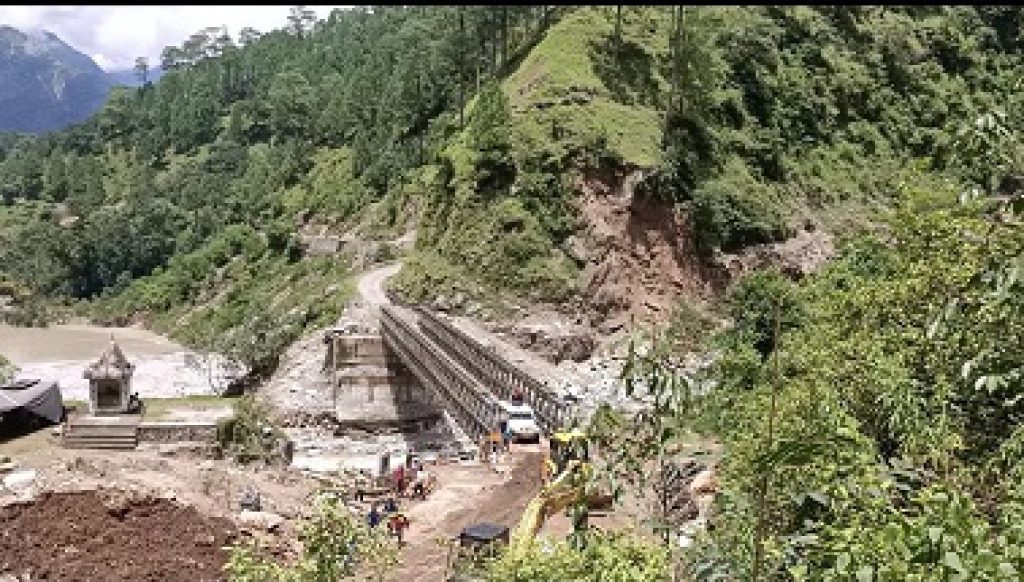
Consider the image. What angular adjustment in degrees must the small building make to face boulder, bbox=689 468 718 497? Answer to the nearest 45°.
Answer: approximately 45° to its left

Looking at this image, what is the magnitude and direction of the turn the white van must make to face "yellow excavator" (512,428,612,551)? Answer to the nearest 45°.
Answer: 0° — it already faces it

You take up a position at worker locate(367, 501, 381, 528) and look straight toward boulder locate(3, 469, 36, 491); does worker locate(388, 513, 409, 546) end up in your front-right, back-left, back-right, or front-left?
back-left

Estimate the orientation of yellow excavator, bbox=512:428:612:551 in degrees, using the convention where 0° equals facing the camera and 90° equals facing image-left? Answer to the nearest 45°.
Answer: approximately 45°

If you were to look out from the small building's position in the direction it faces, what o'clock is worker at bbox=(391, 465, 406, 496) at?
The worker is roughly at 11 o'clock from the small building.

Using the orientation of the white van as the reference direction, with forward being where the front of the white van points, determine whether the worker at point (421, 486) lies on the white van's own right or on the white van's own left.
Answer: on the white van's own right

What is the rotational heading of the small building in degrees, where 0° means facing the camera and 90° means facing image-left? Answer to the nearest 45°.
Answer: approximately 0°

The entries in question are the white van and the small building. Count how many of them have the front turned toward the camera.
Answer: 2

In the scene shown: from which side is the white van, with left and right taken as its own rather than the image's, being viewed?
front
